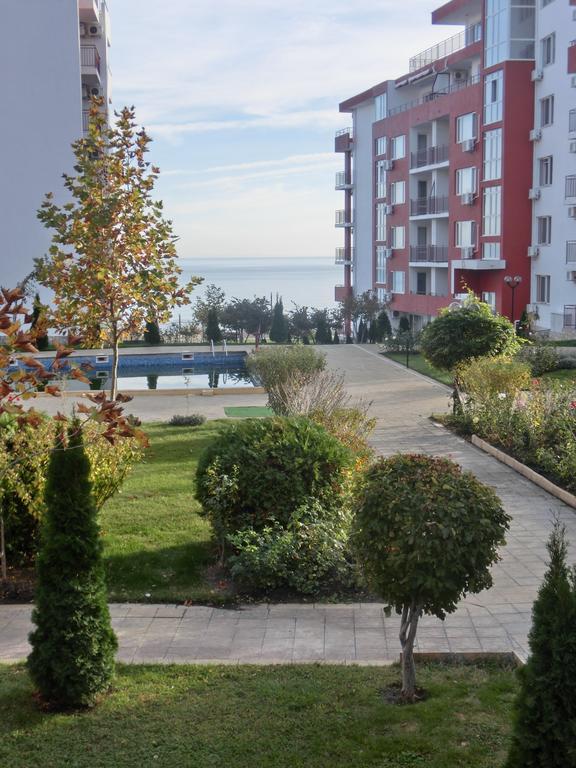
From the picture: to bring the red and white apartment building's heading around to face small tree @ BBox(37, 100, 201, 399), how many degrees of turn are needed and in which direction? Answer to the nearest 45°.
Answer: approximately 45° to its left

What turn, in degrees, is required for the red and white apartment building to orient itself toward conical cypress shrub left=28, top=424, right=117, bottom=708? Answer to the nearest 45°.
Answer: approximately 45° to its left

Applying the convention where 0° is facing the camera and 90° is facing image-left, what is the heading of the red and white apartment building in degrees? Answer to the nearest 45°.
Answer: approximately 45°

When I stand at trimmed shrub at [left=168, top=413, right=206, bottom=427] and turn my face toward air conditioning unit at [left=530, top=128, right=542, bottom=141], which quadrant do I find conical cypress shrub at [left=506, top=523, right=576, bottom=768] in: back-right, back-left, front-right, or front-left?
back-right
